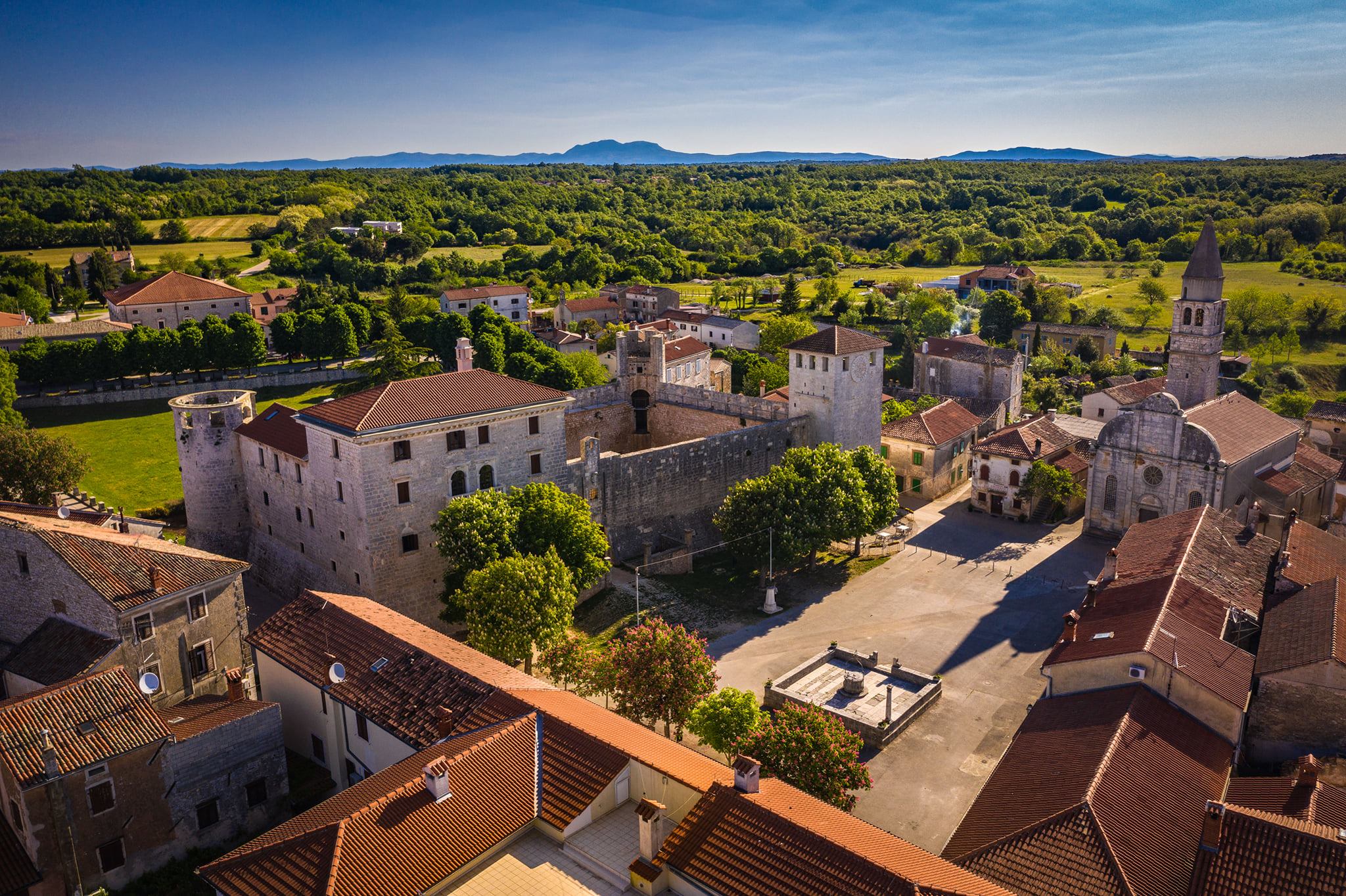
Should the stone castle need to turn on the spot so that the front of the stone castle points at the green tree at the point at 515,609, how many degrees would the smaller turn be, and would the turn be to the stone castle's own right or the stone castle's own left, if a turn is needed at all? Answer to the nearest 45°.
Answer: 0° — it already faces it

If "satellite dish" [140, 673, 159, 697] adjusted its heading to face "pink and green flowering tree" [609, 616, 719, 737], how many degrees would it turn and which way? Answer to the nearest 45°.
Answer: approximately 90° to its left

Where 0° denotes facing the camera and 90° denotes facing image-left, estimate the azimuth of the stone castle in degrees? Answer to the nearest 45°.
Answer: approximately 315°

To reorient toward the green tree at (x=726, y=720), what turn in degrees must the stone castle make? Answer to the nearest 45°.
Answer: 0° — it already faces it

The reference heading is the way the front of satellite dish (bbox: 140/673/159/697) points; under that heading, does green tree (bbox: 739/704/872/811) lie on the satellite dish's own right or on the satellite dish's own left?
on the satellite dish's own left

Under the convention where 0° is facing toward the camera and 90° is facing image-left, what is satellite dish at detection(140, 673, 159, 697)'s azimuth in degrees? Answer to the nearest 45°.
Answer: approximately 0°
